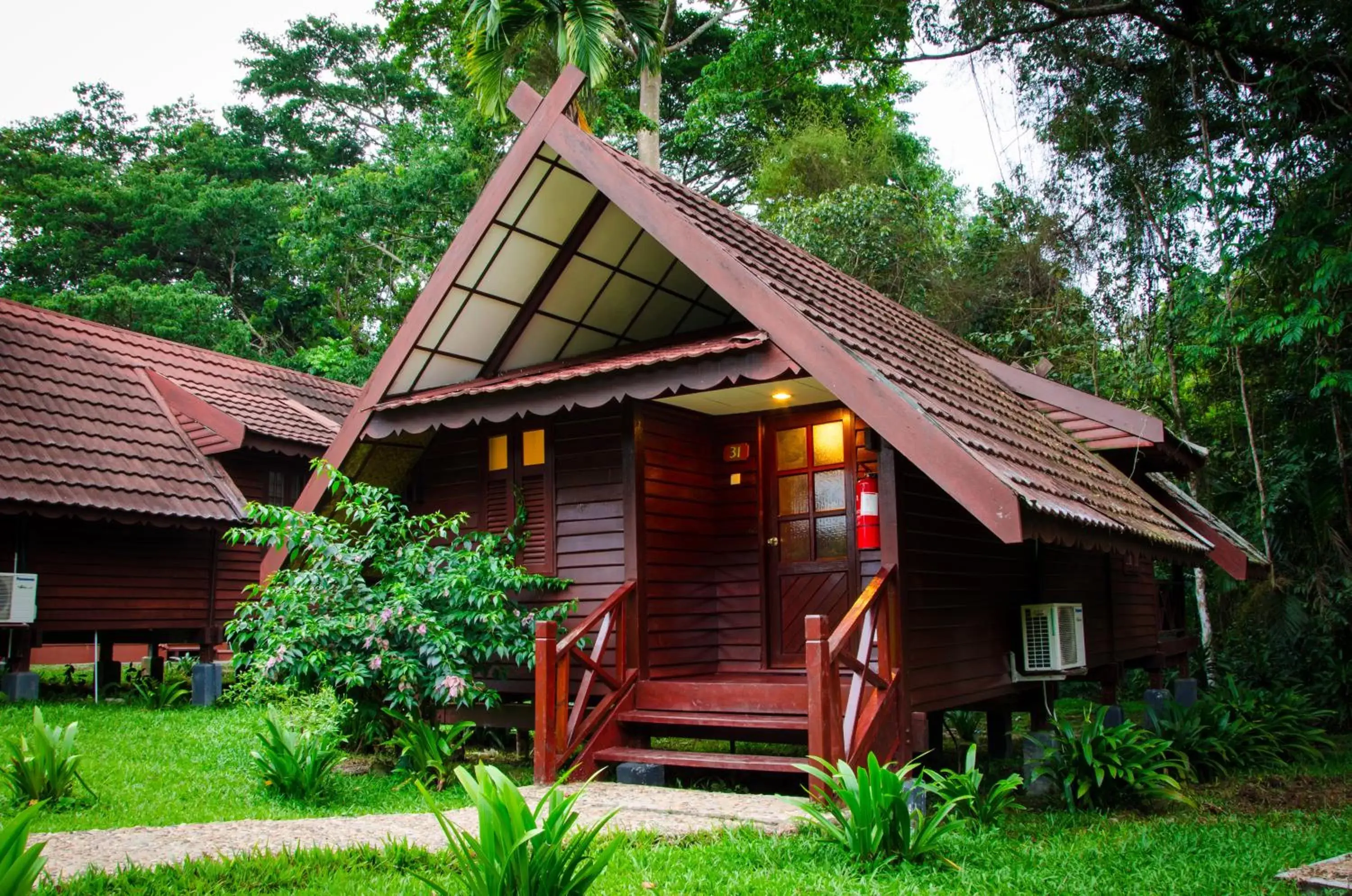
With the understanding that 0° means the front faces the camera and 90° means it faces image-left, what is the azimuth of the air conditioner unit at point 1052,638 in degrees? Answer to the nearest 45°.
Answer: approximately 315°

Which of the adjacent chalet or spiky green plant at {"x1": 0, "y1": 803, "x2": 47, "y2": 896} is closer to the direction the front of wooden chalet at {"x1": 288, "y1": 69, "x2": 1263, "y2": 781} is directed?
the spiky green plant

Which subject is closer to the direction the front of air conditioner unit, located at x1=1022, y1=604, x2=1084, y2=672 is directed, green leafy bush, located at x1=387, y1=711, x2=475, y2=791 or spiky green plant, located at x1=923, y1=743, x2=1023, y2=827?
the spiky green plant

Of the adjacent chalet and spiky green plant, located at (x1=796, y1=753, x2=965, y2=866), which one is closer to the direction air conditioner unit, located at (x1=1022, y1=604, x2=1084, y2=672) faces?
the spiky green plant

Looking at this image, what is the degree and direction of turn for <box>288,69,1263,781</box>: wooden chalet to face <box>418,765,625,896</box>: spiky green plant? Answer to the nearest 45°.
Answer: approximately 45° to its left

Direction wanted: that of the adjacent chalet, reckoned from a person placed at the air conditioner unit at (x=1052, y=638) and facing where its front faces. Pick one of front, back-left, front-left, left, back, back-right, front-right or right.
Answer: back-right

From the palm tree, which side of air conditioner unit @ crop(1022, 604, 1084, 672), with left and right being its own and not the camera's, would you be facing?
back

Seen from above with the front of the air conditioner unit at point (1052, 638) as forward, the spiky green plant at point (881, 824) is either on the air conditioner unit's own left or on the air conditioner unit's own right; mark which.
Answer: on the air conditioner unit's own right

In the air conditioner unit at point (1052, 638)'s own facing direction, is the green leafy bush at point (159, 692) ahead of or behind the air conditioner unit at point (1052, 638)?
behind
